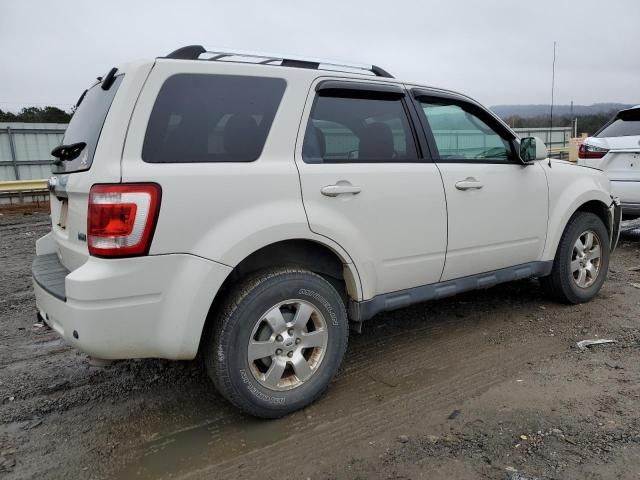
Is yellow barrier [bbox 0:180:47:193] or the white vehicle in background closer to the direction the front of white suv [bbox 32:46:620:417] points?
the white vehicle in background

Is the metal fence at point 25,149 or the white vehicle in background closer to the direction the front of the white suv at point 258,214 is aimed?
the white vehicle in background

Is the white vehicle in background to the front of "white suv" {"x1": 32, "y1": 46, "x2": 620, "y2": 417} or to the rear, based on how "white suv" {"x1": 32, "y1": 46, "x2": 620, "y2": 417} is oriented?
to the front

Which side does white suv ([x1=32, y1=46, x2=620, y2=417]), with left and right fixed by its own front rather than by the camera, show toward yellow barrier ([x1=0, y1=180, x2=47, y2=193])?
left

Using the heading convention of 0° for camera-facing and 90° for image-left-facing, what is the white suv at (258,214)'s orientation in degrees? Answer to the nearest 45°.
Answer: approximately 225°
